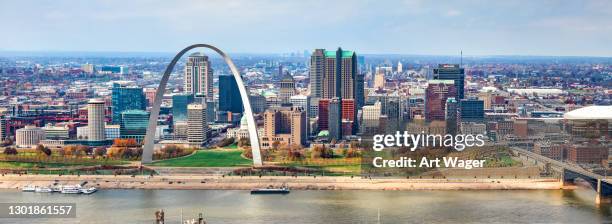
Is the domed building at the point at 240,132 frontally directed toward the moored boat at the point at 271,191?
yes

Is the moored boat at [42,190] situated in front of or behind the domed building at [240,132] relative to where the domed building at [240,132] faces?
in front

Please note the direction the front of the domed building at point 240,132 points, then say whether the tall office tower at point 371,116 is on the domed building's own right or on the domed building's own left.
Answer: on the domed building's own left

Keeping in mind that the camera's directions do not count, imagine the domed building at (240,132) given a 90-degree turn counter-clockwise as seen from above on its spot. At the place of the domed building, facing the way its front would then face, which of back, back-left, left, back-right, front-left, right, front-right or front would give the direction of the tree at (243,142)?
right

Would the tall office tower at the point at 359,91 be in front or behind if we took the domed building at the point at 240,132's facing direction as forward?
behind

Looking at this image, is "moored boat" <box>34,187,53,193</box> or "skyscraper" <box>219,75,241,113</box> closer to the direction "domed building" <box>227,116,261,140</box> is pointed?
the moored boat

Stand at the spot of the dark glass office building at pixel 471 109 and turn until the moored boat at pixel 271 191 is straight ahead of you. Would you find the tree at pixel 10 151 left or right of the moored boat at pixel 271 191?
right
